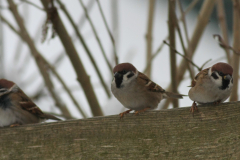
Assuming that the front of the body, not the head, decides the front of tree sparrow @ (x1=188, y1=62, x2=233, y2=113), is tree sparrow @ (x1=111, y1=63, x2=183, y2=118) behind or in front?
behind

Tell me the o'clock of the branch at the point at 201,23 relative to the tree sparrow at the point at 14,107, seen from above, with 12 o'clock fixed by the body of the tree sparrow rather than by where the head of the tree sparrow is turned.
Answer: The branch is roughly at 6 o'clock from the tree sparrow.

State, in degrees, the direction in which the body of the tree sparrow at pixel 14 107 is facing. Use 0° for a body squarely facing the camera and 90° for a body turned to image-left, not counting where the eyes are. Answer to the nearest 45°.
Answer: approximately 90°

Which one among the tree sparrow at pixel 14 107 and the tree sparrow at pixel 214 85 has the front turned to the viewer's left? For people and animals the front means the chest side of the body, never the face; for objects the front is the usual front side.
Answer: the tree sparrow at pixel 14 107

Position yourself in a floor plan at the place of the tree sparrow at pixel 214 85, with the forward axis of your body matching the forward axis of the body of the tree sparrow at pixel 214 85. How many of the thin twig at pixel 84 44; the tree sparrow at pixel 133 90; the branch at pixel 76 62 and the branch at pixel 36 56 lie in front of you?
0

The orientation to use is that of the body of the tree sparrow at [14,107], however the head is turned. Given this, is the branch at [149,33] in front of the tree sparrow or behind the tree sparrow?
behind

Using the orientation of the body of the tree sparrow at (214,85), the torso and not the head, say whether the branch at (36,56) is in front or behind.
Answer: behind

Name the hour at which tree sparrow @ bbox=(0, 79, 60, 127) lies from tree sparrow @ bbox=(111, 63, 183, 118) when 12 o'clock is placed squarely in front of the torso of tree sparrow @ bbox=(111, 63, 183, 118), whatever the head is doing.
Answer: tree sparrow @ bbox=(0, 79, 60, 127) is roughly at 1 o'clock from tree sparrow @ bbox=(111, 63, 183, 118).

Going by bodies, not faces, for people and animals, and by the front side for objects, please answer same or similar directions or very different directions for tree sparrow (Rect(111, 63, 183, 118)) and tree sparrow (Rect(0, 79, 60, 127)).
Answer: same or similar directions

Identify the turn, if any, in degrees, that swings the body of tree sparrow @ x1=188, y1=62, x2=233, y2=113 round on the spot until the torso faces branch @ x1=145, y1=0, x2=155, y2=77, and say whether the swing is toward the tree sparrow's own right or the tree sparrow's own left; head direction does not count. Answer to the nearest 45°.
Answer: approximately 180°

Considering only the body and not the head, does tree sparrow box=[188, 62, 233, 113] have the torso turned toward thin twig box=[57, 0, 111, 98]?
no

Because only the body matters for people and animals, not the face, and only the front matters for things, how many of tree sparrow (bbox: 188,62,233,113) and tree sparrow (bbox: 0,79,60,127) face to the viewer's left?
1

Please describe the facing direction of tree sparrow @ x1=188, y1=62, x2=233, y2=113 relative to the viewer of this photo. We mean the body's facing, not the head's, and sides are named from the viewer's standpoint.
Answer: facing the viewer and to the right of the viewer

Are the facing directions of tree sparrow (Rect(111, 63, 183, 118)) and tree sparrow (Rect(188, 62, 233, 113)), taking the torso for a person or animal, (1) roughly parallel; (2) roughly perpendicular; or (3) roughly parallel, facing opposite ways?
roughly perpendicular
